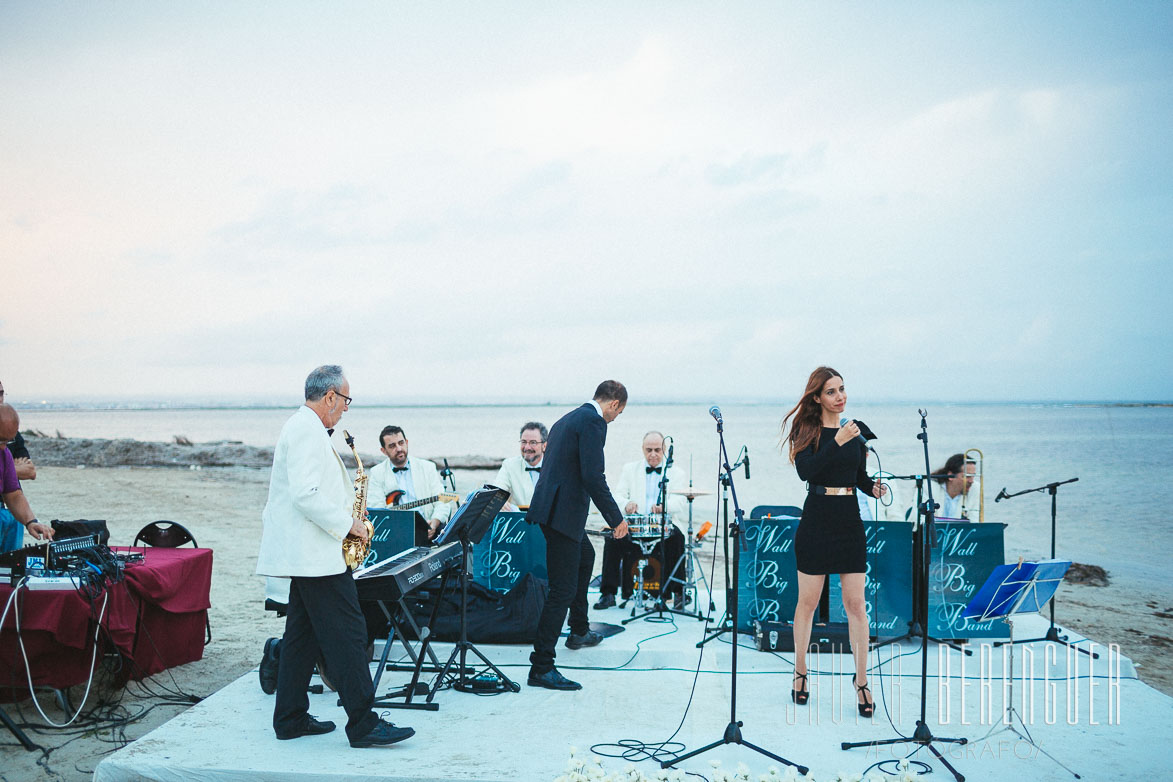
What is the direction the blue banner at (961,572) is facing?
toward the camera

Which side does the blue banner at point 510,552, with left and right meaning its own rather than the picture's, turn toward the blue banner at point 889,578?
left

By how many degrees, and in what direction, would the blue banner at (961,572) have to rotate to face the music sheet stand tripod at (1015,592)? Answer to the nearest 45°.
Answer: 0° — it already faces it

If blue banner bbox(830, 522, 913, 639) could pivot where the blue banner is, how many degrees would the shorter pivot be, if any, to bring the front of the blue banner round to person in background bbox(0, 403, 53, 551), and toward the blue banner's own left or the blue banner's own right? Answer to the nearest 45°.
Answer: approximately 45° to the blue banner's own right

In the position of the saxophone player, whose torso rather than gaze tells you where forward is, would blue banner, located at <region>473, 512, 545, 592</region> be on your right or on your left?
on your left

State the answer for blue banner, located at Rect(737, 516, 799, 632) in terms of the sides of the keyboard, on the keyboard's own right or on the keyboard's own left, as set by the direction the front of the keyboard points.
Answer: on the keyboard's own right

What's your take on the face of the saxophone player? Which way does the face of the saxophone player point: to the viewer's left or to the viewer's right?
to the viewer's right

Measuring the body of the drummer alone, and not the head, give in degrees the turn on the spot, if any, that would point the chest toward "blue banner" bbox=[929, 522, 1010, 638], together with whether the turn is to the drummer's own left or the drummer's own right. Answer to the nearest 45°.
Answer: approximately 45° to the drummer's own left

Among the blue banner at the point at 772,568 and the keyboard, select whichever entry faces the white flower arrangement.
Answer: the blue banner

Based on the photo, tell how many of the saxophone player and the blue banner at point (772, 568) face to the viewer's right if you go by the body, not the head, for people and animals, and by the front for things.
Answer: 1

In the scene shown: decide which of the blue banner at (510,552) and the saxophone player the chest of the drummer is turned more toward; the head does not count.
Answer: the saxophone player

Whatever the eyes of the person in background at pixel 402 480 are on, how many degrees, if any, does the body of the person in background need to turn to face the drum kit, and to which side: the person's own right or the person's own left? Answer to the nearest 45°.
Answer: approximately 45° to the person's own left

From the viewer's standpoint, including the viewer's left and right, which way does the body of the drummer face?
facing the viewer
